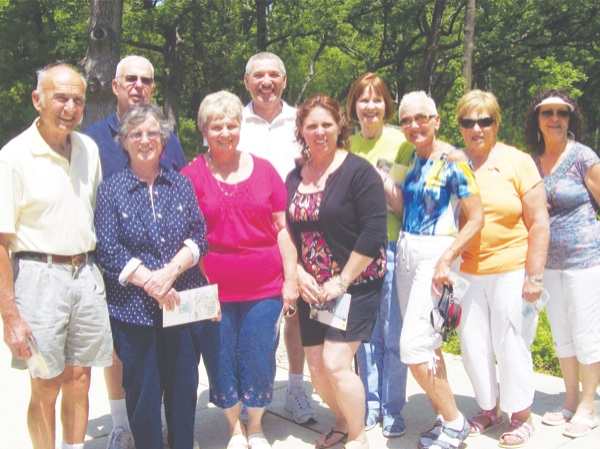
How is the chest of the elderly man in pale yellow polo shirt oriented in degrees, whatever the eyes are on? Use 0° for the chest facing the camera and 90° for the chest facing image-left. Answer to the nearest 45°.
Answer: approximately 315°

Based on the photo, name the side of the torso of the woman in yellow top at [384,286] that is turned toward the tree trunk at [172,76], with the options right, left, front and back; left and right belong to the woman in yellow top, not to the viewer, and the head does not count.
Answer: back

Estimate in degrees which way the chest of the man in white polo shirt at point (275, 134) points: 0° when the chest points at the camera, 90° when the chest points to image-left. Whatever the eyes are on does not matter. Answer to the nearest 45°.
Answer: approximately 0°

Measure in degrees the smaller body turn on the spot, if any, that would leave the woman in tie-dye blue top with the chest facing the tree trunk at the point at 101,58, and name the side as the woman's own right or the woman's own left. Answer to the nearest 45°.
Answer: approximately 90° to the woman's own right

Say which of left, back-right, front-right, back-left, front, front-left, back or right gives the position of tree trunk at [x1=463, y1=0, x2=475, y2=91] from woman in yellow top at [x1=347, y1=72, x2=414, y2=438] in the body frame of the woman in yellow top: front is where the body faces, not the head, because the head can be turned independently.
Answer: back

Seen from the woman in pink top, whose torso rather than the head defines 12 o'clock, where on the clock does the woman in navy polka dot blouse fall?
The woman in navy polka dot blouse is roughly at 2 o'clock from the woman in pink top.

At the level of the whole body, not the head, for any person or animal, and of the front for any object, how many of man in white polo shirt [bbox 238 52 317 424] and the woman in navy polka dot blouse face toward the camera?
2

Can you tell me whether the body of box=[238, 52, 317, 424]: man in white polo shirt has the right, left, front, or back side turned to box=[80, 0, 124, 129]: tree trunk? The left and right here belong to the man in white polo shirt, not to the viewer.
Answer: back

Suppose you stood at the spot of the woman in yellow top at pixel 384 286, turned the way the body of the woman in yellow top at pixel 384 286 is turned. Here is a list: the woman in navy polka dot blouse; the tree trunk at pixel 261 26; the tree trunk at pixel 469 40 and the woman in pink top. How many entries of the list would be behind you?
2

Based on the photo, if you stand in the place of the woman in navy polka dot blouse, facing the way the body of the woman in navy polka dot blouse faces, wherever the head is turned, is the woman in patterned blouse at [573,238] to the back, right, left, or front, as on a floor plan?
left

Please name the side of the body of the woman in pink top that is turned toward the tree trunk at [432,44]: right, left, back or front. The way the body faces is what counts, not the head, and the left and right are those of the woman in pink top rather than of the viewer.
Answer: back

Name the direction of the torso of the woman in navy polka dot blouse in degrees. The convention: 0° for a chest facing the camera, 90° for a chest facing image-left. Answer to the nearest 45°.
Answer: approximately 0°

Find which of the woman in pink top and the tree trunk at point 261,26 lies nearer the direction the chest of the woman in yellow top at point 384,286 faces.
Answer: the woman in pink top
